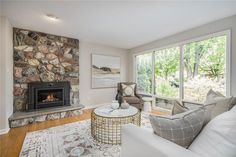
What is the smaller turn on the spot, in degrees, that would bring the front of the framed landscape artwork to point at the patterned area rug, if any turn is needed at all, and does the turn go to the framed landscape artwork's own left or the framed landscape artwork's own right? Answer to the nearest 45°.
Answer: approximately 45° to the framed landscape artwork's own right

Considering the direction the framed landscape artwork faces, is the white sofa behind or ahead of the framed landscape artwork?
ahead

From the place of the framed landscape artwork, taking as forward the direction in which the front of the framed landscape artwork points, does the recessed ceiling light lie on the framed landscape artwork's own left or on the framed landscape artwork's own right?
on the framed landscape artwork's own right

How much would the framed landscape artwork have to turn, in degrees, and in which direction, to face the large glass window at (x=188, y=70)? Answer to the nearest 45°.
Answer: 0° — it already faces it

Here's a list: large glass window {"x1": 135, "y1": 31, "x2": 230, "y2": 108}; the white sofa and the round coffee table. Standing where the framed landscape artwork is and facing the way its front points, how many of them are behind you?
0

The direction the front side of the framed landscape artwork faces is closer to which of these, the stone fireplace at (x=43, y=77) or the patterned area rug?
the patterned area rug

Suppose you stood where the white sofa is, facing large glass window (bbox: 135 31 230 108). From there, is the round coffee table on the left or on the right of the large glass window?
left

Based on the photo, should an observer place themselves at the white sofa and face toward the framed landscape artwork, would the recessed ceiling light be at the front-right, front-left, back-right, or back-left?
front-left

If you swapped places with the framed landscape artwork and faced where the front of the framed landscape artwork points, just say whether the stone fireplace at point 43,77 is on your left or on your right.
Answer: on your right

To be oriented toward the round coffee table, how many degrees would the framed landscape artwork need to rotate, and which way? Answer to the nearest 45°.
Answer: approximately 45° to its right

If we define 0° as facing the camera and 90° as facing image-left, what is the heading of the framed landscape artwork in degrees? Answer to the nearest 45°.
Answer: approximately 315°

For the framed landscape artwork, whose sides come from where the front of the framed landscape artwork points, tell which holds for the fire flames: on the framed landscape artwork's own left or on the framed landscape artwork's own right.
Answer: on the framed landscape artwork's own right
